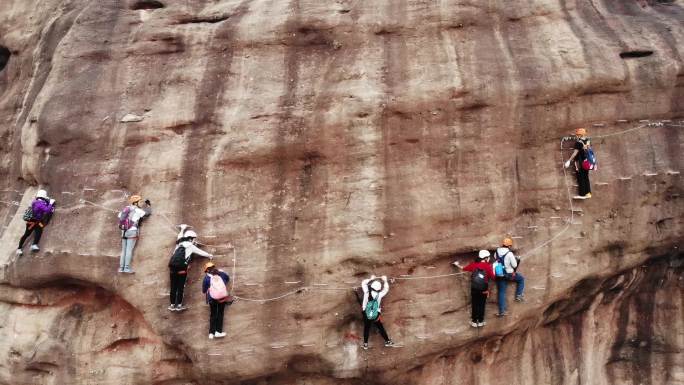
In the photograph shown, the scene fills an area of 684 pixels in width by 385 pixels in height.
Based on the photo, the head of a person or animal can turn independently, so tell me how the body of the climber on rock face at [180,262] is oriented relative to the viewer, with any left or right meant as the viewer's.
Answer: facing away from the viewer and to the right of the viewer

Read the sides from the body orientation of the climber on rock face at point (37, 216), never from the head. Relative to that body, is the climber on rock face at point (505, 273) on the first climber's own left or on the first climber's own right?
on the first climber's own right

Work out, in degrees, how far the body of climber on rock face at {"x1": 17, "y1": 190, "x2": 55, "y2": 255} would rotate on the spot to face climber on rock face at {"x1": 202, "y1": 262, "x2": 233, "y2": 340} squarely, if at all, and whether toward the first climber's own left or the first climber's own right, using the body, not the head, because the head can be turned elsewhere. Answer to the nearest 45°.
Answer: approximately 90° to the first climber's own right

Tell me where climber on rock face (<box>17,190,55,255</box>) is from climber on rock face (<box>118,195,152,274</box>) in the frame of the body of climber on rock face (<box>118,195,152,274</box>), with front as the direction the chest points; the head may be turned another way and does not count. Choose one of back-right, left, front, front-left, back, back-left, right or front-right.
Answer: left

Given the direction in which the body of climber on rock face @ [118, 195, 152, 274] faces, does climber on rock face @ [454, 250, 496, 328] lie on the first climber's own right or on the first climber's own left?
on the first climber's own right

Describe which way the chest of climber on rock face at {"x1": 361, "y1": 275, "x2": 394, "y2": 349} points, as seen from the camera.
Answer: away from the camera

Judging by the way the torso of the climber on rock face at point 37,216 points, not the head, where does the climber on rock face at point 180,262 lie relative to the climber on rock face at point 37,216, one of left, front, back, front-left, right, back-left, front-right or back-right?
right

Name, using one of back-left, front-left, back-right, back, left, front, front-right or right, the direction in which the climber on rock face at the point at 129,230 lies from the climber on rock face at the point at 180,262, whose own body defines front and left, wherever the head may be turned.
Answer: left

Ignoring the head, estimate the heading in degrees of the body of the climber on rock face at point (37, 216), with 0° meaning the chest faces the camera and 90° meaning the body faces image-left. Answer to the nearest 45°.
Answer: approximately 225°

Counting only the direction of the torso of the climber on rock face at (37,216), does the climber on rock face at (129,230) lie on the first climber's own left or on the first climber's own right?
on the first climber's own right
